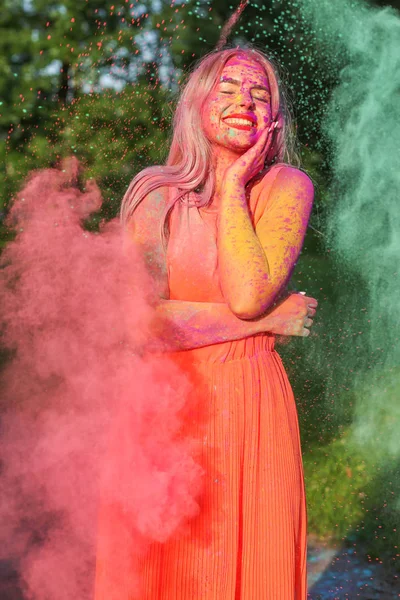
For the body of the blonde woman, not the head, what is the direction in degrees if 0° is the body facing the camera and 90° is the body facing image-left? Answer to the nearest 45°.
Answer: approximately 0°
